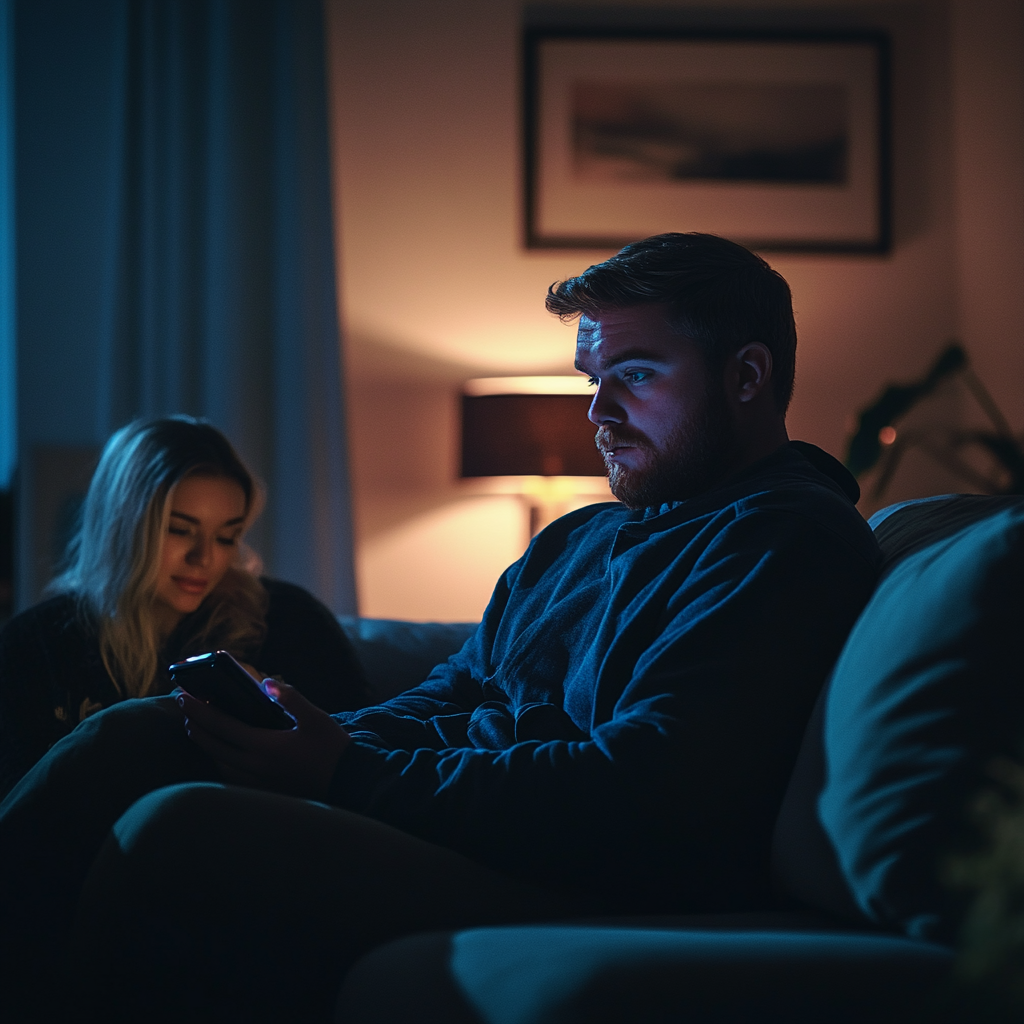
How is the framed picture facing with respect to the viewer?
toward the camera

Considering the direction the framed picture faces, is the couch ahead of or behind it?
ahead

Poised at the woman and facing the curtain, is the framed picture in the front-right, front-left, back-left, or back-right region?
front-right

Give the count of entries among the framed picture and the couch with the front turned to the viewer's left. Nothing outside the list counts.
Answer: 1

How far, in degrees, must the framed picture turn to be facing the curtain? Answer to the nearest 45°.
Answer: approximately 90° to its right

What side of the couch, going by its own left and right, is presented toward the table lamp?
right

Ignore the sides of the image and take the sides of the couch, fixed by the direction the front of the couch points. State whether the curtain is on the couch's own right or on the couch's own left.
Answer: on the couch's own right

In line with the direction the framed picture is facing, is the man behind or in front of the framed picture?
in front

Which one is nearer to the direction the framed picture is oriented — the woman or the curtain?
the woman

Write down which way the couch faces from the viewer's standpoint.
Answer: facing to the left of the viewer

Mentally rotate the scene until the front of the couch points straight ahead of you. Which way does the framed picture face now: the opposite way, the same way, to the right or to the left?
to the left

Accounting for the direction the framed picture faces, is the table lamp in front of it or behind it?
in front

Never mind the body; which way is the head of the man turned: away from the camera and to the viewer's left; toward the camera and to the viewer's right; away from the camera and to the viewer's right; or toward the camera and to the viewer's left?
toward the camera and to the viewer's left

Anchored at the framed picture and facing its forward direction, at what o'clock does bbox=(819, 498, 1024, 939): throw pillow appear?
The throw pillow is roughly at 12 o'clock from the framed picture.
